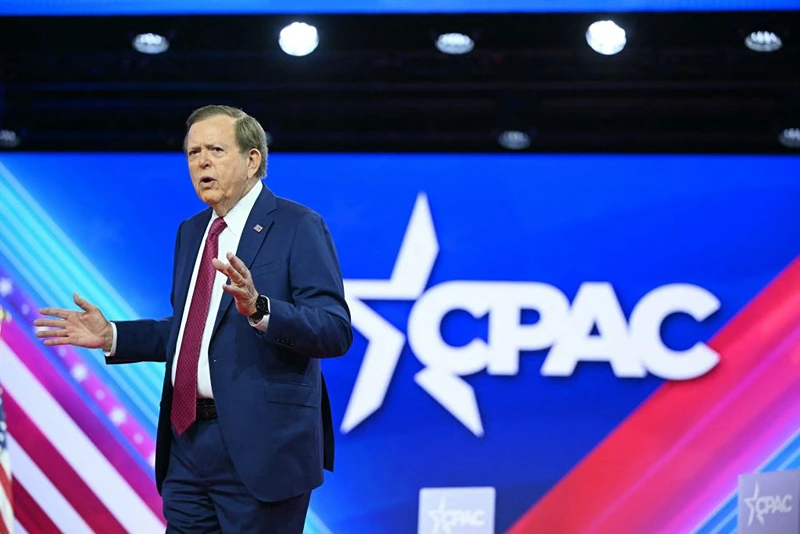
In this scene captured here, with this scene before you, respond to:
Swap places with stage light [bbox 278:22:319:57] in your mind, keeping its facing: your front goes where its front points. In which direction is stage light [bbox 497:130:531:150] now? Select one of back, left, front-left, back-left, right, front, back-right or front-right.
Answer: left

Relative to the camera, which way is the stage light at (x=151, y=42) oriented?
toward the camera

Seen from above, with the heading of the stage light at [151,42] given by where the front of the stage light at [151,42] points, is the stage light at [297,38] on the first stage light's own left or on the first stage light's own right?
on the first stage light's own left

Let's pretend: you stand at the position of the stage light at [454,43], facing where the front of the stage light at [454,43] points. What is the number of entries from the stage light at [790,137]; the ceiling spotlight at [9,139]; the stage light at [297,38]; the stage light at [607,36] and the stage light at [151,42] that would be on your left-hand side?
2

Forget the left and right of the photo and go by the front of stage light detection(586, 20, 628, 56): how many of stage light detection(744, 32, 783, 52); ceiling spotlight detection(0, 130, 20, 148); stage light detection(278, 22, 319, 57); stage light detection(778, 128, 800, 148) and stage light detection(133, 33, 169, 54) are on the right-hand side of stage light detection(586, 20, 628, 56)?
3

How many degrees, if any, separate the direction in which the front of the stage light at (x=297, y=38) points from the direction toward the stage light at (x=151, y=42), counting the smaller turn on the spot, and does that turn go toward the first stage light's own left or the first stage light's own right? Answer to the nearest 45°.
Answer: approximately 90° to the first stage light's own right

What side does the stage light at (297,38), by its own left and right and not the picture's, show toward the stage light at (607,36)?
left

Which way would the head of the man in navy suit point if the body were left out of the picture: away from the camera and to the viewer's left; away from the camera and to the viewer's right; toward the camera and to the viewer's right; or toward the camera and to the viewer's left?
toward the camera and to the viewer's left

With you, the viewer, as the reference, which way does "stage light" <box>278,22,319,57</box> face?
facing the viewer

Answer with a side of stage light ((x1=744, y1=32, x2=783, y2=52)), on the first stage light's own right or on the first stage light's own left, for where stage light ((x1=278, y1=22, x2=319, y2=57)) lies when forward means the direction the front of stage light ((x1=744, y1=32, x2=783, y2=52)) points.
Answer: on the first stage light's own right

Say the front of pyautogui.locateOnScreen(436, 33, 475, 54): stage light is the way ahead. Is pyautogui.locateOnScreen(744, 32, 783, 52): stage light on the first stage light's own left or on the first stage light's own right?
on the first stage light's own left

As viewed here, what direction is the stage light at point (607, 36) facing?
toward the camera

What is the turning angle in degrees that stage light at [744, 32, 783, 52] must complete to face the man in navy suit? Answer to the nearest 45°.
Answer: approximately 45° to its right

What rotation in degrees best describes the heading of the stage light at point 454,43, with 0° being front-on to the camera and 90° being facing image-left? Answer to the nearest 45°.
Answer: approximately 0°

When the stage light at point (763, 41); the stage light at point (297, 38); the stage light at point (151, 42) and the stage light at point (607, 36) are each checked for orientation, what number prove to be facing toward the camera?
4

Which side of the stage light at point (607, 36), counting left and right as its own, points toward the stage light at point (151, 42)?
right
